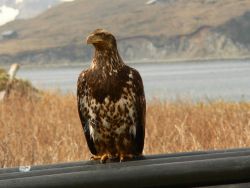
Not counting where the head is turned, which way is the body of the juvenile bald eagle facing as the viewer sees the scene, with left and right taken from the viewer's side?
facing the viewer
